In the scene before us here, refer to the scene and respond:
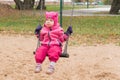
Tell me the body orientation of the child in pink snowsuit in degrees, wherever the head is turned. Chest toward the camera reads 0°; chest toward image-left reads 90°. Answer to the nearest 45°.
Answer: approximately 45°
